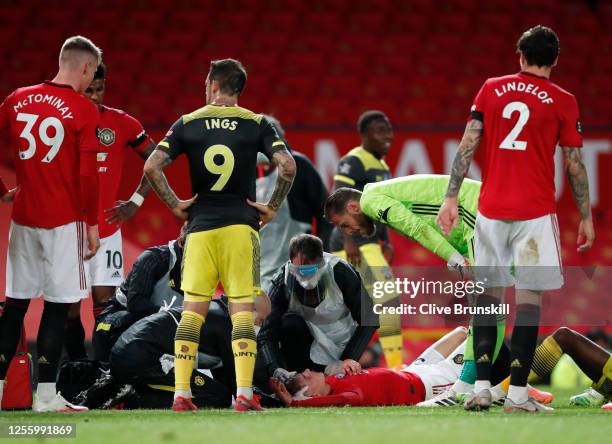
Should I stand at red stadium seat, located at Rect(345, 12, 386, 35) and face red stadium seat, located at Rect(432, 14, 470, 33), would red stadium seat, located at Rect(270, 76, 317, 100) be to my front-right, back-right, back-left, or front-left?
back-right

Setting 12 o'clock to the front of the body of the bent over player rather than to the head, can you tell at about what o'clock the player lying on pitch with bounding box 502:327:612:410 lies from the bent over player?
The player lying on pitch is roughly at 6 o'clock from the bent over player.

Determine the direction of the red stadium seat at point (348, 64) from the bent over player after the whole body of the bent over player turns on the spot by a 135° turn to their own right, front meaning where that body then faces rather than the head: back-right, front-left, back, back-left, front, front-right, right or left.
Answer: front-left

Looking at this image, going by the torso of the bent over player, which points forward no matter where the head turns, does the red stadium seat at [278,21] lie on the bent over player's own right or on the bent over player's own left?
on the bent over player's own right

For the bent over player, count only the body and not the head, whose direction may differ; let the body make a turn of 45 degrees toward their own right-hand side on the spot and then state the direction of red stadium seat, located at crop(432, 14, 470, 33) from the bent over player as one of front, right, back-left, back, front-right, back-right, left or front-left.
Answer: front-right

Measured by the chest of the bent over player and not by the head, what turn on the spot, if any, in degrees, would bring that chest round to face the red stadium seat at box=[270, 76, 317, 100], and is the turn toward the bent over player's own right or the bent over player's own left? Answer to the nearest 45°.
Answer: approximately 90° to the bent over player's own right

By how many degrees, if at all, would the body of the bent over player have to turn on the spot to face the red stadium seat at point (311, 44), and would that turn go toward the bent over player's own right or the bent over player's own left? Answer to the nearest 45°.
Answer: approximately 90° to the bent over player's own right

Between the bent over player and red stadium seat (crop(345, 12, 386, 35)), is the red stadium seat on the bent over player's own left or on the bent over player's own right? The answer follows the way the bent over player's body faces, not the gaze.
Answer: on the bent over player's own right

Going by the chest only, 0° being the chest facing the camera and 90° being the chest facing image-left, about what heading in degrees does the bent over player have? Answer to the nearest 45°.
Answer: approximately 90°
